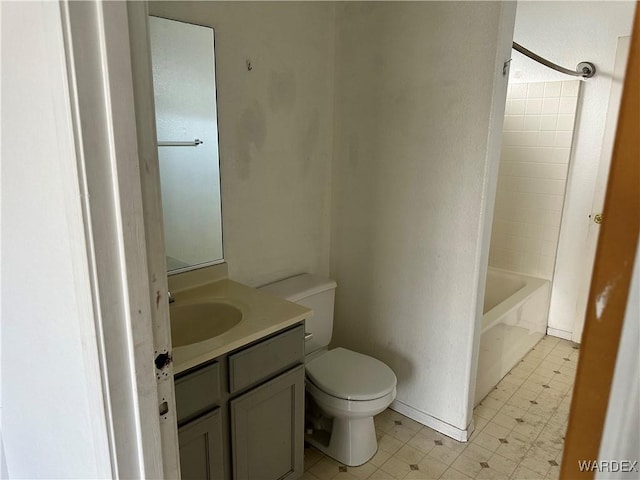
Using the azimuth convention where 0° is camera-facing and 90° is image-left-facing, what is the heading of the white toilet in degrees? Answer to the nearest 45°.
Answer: approximately 315°

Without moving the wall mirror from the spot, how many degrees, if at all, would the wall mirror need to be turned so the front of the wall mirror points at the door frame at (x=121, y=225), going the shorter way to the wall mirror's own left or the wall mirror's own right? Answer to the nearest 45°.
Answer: approximately 45° to the wall mirror's own right

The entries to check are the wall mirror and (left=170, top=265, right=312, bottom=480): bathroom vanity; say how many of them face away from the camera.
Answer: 0

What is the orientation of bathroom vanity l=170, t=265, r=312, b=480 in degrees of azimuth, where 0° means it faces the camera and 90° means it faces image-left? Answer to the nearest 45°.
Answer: approximately 315°

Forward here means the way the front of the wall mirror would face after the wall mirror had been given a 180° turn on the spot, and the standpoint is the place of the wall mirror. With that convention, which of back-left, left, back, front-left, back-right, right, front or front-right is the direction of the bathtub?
back-right

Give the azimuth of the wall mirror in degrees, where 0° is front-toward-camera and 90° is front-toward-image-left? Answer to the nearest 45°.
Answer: approximately 315°
